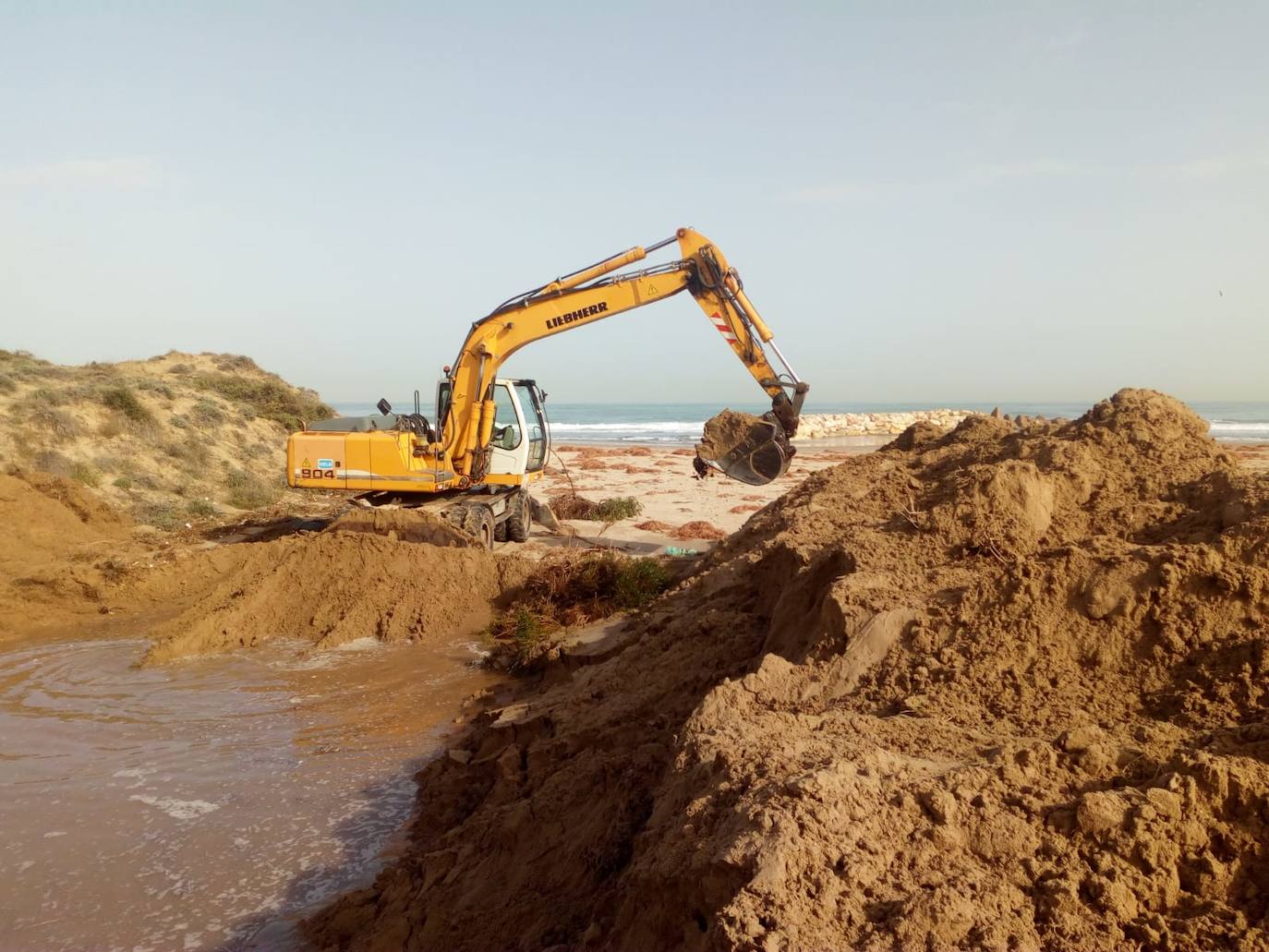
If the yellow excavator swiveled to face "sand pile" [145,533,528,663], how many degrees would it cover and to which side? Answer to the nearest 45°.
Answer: approximately 135° to its right

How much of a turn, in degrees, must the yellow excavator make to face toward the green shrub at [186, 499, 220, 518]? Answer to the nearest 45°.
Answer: approximately 135° to its left

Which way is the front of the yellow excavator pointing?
to the viewer's right

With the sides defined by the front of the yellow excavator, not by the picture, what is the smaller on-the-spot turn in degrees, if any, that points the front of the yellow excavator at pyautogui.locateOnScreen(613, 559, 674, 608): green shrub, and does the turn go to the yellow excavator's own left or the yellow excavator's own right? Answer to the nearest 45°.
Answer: approximately 45° to the yellow excavator's own right

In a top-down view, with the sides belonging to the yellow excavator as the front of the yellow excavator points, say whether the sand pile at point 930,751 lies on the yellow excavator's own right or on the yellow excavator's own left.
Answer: on the yellow excavator's own right

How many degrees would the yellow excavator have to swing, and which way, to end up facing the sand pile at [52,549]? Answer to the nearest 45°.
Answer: approximately 180°

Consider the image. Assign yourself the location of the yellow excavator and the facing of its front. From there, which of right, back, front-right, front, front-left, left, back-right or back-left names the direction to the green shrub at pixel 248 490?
back-left

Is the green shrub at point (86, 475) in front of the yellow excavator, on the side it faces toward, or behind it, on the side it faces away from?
behind

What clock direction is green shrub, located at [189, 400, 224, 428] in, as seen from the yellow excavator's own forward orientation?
The green shrub is roughly at 8 o'clock from the yellow excavator.

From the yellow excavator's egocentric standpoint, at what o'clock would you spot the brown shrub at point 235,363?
The brown shrub is roughly at 8 o'clock from the yellow excavator.

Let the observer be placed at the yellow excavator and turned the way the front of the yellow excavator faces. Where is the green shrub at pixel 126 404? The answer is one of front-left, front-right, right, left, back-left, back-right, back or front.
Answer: back-left
